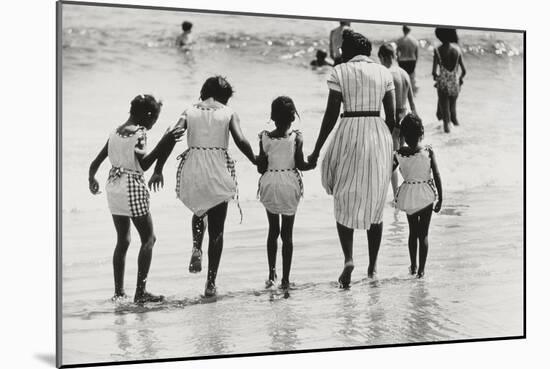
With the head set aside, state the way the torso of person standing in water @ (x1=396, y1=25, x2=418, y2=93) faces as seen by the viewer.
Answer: away from the camera

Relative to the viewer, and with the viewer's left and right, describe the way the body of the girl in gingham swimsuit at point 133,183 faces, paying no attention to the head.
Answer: facing away from the viewer and to the right of the viewer

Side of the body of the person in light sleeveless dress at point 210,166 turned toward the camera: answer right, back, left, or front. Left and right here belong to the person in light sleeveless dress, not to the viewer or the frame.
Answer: back

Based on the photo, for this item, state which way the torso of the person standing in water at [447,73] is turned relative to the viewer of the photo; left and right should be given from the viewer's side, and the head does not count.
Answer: facing away from the viewer

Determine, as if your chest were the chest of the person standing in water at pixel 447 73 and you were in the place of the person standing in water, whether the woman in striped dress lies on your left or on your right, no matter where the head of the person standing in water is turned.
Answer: on your left

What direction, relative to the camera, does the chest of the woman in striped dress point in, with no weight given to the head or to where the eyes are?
away from the camera

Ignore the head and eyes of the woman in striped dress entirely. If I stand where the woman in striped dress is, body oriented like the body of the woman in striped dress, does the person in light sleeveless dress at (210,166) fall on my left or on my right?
on my left

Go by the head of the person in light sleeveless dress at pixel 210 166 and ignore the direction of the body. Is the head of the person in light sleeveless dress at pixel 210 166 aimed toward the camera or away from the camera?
away from the camera
